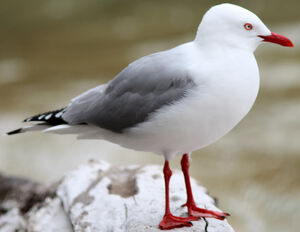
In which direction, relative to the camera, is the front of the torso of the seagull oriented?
to the viewer's right
